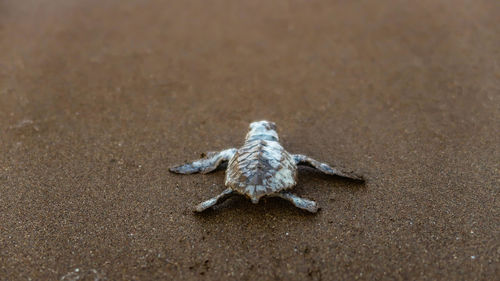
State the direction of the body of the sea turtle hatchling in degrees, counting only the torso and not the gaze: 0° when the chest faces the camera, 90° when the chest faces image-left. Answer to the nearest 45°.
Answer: approximately 180°
